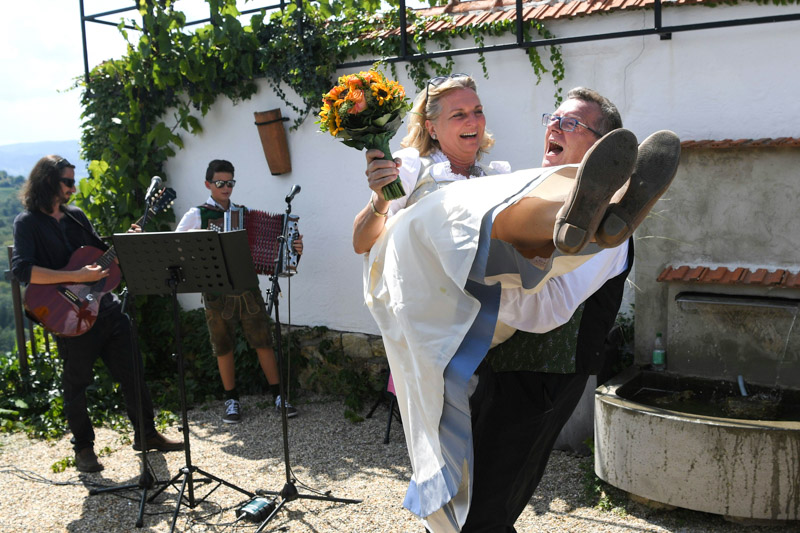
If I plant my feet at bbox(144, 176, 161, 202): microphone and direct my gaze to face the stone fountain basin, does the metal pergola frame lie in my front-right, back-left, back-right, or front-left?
front-left

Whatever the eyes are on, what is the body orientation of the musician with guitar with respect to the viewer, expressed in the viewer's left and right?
facing the viewer and to the right of the viewer

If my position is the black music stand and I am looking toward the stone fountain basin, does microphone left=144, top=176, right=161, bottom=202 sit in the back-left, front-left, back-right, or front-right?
back-left

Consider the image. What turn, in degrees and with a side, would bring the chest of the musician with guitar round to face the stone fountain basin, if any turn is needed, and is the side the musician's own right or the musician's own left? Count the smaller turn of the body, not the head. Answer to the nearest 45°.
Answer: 0° — they already face it

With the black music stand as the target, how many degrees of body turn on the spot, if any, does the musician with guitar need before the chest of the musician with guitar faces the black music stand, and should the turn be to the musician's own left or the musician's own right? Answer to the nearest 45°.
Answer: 0° — they already face it

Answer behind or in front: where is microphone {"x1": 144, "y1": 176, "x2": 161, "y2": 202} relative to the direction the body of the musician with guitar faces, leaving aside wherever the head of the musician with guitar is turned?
in front
